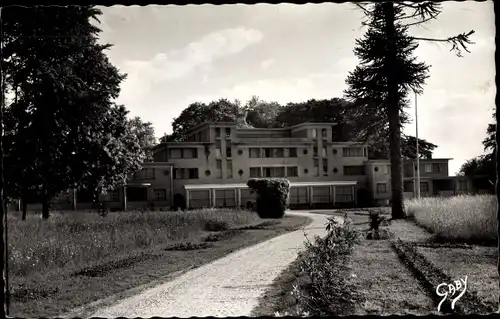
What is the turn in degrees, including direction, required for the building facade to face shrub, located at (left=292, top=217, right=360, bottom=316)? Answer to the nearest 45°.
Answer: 0° — it already faces it

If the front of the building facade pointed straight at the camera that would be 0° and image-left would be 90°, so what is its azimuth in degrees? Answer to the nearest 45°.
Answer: approximately 0°
